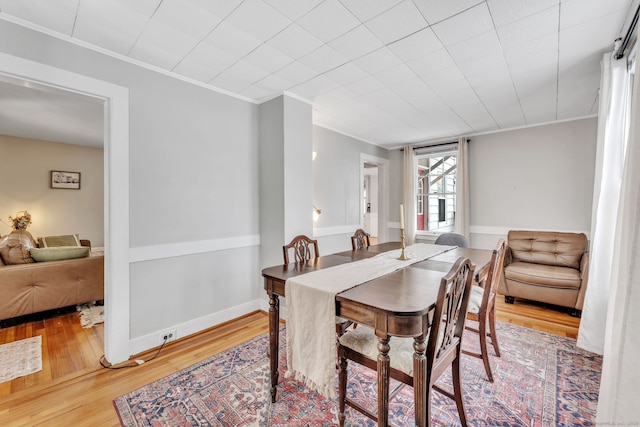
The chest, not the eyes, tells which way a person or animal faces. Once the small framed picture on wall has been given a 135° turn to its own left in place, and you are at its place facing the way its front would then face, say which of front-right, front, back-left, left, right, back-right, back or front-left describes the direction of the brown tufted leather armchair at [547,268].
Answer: right

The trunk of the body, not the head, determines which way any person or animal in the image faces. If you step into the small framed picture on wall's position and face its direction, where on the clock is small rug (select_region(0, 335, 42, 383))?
The small rug is roughly at 12 o'clock from the small framed picture on wall.

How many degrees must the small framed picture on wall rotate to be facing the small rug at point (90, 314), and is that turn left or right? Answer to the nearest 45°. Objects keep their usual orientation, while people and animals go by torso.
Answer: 0° — it already faces it

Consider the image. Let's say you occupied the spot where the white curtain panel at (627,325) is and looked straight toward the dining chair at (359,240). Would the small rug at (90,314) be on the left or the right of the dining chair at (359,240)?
left

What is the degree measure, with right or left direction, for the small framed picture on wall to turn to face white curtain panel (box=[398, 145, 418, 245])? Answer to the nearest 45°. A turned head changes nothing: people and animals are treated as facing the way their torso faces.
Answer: approximately 45° to its left

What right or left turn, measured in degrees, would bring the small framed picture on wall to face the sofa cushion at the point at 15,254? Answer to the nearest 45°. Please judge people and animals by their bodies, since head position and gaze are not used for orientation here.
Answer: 0° — it already faces it

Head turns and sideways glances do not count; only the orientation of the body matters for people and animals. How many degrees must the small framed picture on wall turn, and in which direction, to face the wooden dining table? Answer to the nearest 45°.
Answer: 0° — it already faces it

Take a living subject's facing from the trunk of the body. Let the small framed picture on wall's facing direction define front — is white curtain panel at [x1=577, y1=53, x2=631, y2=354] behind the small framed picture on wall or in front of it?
in front

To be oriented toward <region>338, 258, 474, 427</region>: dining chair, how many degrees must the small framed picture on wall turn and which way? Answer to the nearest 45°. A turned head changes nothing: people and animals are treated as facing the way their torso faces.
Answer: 0° — it already faces it

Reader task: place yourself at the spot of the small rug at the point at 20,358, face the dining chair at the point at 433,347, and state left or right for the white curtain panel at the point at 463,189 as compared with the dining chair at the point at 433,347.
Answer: left

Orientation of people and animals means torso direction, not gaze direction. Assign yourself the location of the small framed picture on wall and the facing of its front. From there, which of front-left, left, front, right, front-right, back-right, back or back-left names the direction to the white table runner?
front

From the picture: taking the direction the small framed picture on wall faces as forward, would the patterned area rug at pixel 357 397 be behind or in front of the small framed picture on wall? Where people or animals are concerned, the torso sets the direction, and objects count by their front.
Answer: in front
